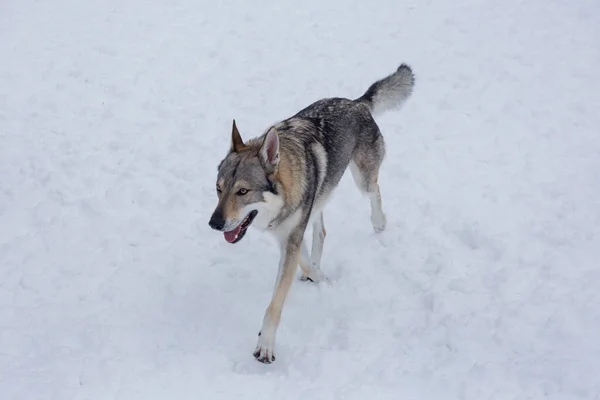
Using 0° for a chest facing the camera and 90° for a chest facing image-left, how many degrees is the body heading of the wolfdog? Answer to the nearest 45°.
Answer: approximately 45°
